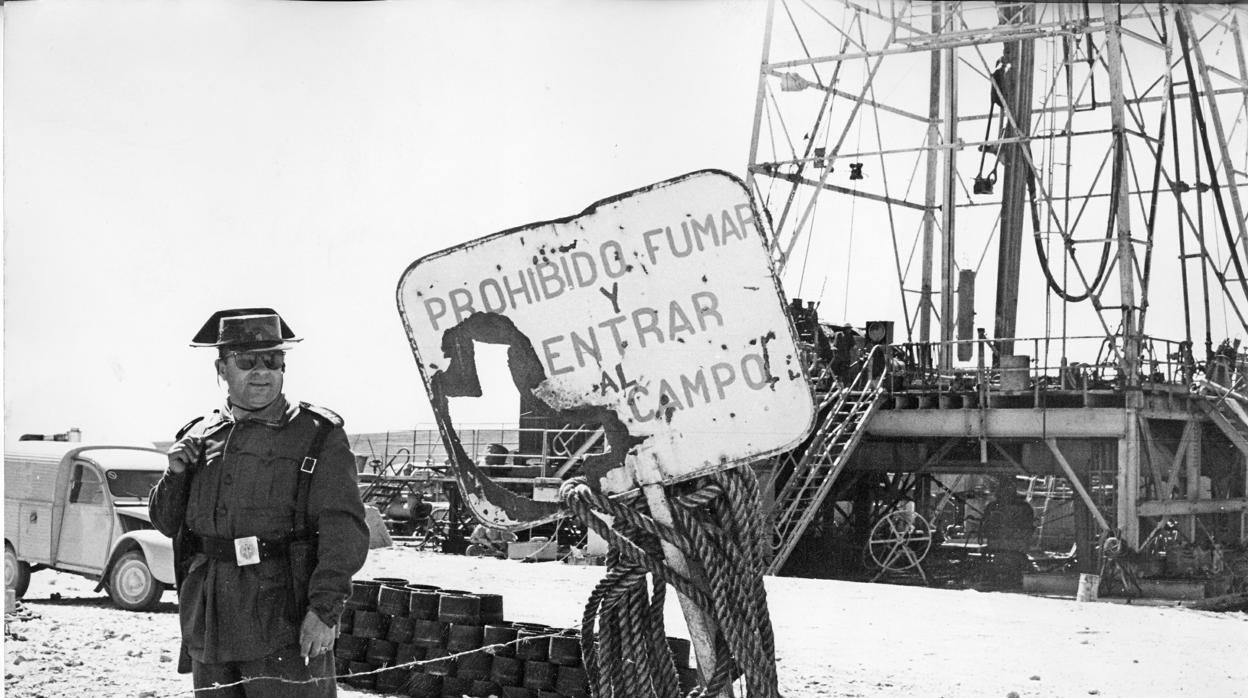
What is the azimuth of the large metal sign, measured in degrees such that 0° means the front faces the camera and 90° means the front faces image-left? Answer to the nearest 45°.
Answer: approximately 0°

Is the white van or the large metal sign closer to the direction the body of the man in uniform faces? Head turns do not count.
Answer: the large metal sign

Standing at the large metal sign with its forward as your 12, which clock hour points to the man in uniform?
The man in uniform is roughly at 4 o'clock from the large metal sign.

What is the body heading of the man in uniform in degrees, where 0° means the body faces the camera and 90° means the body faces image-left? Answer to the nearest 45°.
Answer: approximately 0°

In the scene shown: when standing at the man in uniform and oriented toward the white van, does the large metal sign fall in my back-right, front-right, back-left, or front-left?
back-right

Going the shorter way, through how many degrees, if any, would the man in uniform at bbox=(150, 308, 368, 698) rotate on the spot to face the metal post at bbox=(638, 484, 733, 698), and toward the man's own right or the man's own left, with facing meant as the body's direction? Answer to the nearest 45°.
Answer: approximately 45° to the man's own left

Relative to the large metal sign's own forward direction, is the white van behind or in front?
behind

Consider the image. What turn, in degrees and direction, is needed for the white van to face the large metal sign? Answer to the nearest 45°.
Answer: approximately 45° to its right

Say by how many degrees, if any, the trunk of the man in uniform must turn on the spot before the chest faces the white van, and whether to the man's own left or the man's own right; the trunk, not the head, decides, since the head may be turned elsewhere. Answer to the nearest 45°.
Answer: approximately 180°

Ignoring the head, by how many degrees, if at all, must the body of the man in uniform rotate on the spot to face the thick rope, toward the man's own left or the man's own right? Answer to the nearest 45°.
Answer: approximately 45° to the man's own left

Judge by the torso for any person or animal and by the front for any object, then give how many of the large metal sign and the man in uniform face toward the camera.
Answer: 2

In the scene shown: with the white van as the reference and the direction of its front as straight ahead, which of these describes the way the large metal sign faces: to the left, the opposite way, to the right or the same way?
to the right
